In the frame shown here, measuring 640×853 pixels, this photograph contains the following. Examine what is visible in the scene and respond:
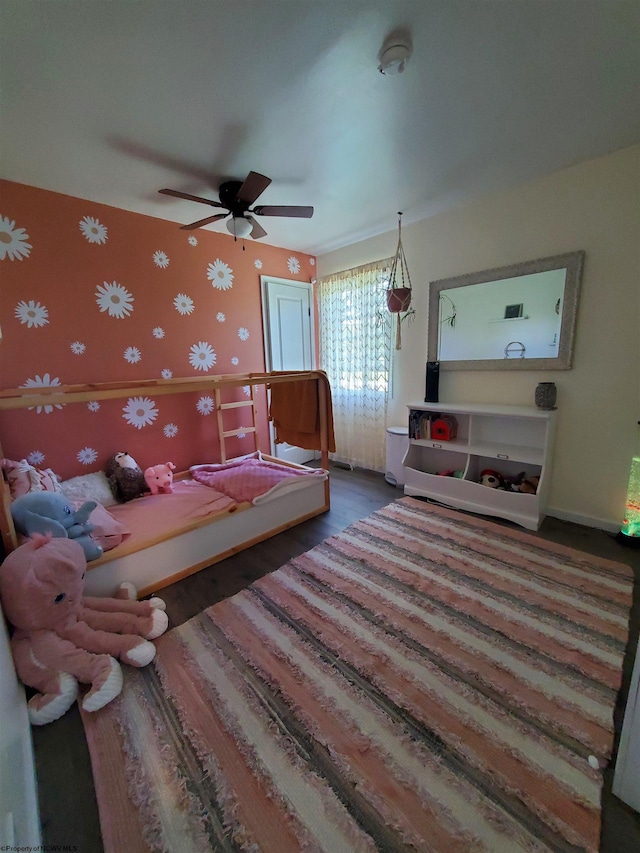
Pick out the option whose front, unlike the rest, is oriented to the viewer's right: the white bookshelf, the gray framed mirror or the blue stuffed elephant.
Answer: the blue stuffed elephant

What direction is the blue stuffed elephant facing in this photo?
to the viewer's right

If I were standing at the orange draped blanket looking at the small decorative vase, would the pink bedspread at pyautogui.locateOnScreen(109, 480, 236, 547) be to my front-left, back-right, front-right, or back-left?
back-right

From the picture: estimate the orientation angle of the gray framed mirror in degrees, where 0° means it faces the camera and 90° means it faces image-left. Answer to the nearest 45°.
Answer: approximately 45°

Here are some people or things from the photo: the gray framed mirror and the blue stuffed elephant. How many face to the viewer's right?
1

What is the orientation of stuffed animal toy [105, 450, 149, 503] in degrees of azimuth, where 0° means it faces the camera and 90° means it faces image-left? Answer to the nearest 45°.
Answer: approximately 315°

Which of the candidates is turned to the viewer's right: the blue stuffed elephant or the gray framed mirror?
the blue stuffed elephant

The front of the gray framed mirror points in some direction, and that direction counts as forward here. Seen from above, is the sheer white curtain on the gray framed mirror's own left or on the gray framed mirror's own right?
on the gray framed mirror's own right

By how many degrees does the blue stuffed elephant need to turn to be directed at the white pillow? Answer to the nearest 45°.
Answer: approximately 90° to its left

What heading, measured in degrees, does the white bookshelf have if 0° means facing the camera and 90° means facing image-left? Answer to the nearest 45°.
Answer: approximately 45°

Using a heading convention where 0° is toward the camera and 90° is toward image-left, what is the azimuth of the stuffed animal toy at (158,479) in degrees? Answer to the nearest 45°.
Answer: approximately 315°

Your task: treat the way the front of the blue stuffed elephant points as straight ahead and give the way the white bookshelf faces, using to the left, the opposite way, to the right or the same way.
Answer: the opposite way
